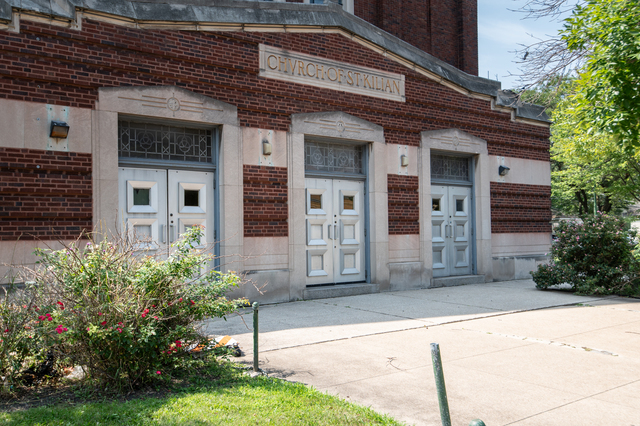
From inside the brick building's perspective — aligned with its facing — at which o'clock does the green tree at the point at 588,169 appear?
The green tree is roughly at 9 o'clock from the brick building.

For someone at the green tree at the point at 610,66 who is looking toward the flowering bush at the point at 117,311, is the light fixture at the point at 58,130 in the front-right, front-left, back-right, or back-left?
front-right

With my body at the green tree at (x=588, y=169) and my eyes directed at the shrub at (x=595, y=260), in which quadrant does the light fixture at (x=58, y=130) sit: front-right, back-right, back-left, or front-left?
front-right

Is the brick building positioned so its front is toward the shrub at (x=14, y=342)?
no

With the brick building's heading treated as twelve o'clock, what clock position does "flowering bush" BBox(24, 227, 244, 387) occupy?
The flowering bush is roughly at 2 o'clock from the brick building.

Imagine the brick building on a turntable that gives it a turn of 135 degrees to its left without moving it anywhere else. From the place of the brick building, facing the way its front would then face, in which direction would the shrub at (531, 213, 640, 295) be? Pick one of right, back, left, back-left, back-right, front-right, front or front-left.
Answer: right
